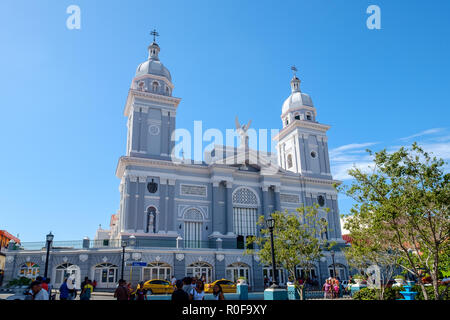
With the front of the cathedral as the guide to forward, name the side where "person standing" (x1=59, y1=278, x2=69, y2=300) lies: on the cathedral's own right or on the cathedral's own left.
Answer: on the cathedral's own right

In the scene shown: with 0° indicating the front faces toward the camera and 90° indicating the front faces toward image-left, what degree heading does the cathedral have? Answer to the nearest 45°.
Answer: approximately 315°

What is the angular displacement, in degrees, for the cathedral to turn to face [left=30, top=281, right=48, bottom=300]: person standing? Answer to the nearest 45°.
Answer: approximately 45° to its right

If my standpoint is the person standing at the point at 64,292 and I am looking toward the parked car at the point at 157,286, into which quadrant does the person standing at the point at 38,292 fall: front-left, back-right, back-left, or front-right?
back-right
